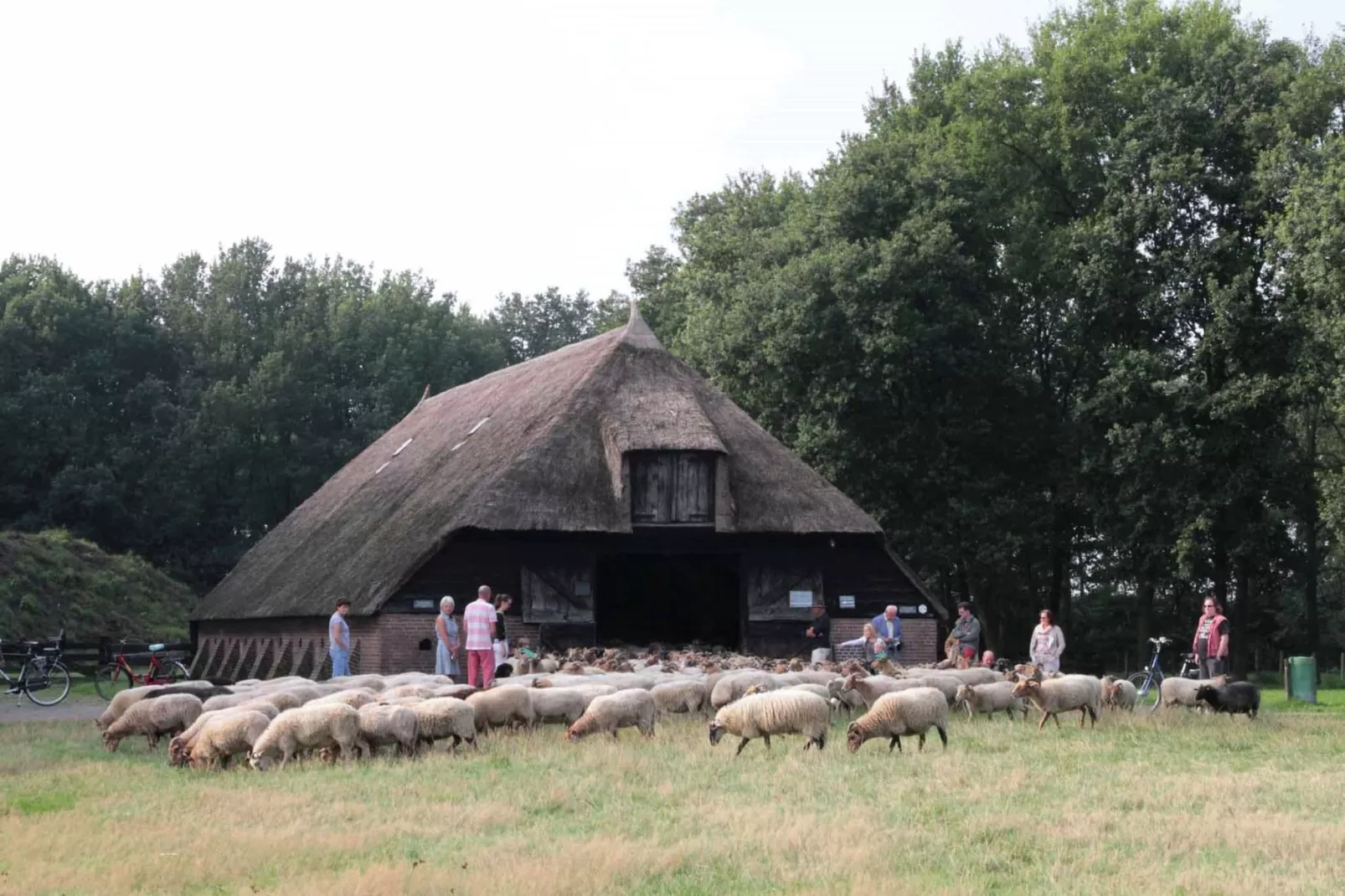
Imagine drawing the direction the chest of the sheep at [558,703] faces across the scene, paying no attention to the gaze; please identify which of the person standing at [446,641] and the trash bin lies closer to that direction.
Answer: the person standing

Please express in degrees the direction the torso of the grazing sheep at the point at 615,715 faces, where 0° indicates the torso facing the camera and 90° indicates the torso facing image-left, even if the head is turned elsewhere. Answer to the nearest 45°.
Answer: approximately 90°

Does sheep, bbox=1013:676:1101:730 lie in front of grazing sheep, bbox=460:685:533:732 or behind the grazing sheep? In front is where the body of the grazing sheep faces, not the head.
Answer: behind

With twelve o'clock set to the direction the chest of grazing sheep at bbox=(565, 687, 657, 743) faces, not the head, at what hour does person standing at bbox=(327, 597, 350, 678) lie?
The person standing is roughly at 2 o'clock from the grazing sheep.

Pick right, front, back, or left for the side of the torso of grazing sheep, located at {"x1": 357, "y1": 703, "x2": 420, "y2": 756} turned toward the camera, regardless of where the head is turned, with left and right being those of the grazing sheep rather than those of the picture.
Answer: left

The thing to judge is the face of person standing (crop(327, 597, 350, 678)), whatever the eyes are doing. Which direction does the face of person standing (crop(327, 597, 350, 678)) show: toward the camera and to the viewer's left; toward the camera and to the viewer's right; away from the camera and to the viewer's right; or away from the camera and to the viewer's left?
toward the camera and to the viewer's right

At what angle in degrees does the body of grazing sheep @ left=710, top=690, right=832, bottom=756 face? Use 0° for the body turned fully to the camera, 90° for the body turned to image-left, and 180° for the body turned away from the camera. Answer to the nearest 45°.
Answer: approximately 90°

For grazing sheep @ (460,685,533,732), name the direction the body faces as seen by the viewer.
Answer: to the viewer's left

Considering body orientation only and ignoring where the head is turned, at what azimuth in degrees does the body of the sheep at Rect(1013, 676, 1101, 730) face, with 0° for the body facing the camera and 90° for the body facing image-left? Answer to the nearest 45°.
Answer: approximately 90°

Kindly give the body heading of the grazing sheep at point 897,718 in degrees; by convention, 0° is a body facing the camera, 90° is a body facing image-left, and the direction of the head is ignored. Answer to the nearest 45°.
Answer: approximately 90°

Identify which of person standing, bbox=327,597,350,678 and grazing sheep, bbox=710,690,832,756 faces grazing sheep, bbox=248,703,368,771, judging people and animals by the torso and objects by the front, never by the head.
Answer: grazing sheep, bbox=710,690,832,756

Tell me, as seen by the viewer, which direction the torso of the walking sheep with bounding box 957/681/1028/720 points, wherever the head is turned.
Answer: to the viewer's left
